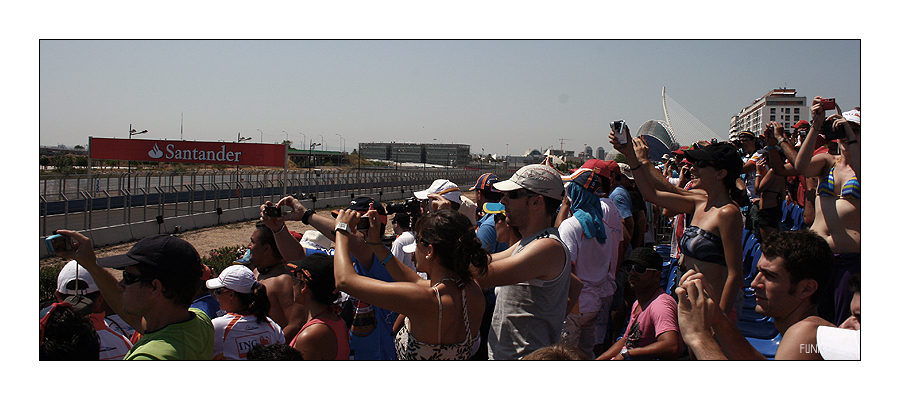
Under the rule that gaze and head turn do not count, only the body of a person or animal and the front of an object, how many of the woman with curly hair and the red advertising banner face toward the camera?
1

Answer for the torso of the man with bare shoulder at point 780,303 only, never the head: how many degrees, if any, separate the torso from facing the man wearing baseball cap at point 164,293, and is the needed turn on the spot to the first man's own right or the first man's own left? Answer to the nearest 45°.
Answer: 0° — they already face them

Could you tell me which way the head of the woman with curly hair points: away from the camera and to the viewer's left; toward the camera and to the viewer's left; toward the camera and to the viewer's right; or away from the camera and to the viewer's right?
away from the camera and to the viewer's left

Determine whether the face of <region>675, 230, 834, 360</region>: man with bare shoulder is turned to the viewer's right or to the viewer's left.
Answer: to the viewer's left

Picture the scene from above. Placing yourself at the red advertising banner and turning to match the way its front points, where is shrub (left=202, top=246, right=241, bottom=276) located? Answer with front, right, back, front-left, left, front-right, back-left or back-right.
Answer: front

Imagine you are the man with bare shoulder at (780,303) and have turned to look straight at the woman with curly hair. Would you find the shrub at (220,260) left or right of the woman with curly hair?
right

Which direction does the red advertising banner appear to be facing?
toward the camera

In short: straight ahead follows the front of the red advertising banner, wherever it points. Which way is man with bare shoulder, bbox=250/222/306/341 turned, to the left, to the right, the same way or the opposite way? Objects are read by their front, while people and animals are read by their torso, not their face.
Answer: to the right

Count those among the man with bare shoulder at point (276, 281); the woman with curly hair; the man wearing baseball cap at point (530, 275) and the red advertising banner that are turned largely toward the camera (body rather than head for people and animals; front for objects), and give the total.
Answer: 1

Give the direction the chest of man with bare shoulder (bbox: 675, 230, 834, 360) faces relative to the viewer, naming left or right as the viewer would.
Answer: facing to the left of the viewer

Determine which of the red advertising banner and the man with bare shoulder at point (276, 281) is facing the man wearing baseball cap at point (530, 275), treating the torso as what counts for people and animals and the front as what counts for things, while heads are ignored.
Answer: the red advertising banner

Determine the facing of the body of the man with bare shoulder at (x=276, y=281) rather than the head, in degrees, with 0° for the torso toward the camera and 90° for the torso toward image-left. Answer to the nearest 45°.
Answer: approximately 90°
